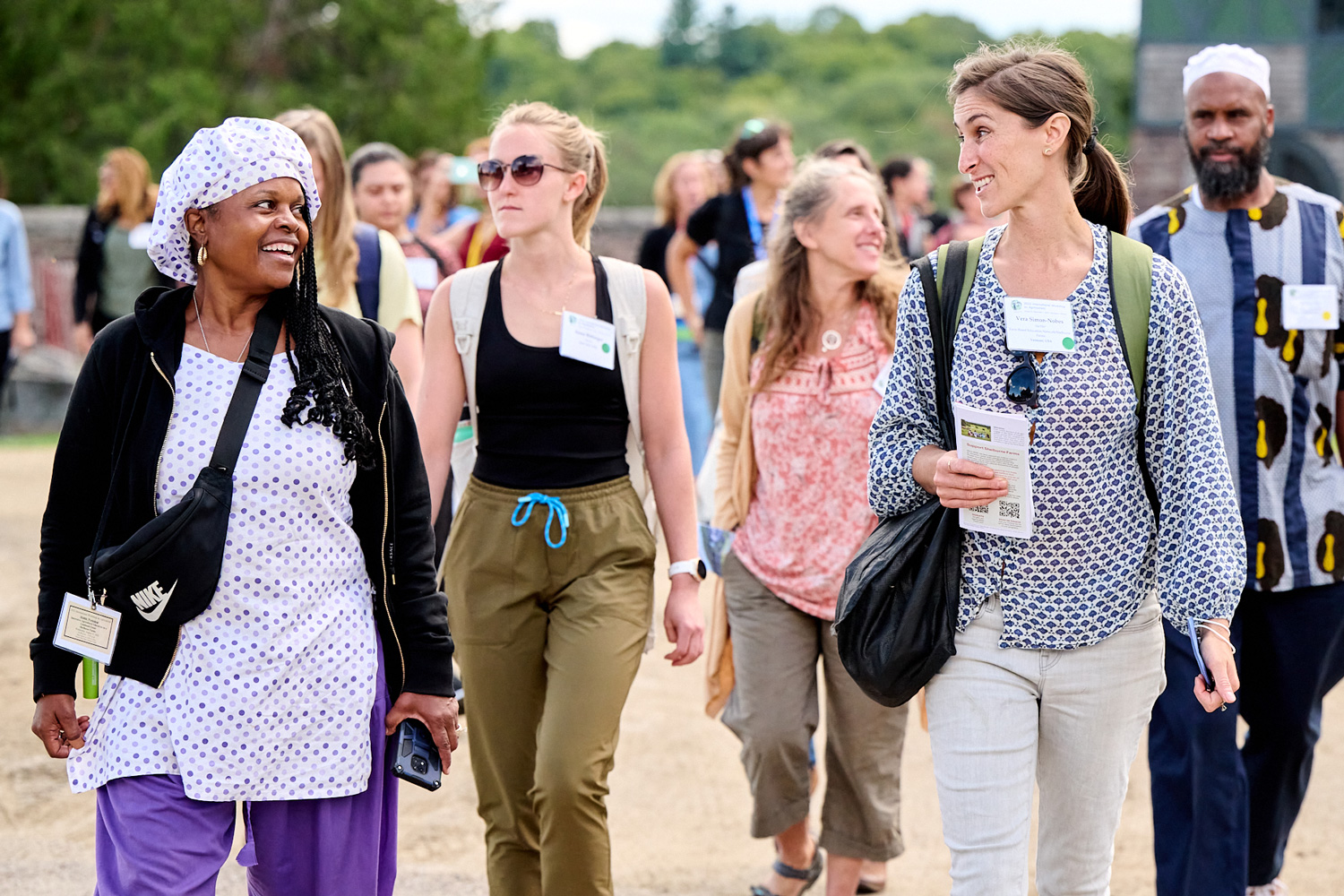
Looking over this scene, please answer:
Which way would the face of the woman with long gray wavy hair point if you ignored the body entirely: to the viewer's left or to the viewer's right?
to the viewer's right

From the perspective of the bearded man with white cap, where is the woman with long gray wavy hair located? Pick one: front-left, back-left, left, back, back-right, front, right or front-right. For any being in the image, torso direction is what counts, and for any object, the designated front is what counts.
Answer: right

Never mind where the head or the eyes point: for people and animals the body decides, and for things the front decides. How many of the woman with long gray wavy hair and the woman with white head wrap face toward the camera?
2

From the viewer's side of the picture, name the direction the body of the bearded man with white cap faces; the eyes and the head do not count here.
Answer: toward the camera

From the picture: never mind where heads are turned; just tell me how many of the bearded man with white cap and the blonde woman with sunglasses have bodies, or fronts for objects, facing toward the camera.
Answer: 2

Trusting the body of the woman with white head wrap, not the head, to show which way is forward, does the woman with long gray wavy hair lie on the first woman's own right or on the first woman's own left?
on the first woman's own left

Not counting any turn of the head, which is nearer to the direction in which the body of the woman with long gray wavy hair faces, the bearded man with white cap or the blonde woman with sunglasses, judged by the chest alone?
the blonde woman with sunglasses

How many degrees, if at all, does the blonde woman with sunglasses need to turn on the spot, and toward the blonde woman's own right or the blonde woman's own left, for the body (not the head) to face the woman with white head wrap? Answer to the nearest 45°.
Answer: approximately 45° to the blonde woman's own right

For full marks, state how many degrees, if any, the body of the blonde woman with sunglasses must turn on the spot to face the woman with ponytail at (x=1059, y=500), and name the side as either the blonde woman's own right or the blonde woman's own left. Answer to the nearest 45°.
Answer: approximately 45° to the blonde woman's own left

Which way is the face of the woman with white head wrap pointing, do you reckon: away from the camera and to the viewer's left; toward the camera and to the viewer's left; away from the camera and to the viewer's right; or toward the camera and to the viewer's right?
toward the camera and to the viewer's right

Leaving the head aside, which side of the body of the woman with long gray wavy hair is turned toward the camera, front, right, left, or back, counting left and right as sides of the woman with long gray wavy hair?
front

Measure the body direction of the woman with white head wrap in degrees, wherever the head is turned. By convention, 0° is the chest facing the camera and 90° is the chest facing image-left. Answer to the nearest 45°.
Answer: approximately 0°

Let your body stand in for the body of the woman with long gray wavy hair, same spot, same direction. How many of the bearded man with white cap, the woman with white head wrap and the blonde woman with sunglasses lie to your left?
1

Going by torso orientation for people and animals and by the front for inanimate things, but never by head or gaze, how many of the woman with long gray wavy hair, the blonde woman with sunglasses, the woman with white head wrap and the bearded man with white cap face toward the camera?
4
